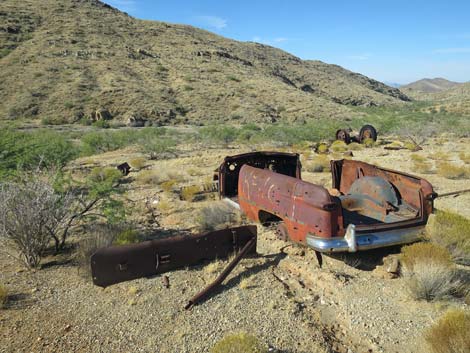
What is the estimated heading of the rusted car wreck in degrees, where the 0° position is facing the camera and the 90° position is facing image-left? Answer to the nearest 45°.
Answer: approximately 135°

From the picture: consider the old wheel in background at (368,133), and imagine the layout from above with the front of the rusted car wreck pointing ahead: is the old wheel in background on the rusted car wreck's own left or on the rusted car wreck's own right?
on the rusted car wreck's own right

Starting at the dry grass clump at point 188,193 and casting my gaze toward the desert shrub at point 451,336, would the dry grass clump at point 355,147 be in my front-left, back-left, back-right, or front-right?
back-left

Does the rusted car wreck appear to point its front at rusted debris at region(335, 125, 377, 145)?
no

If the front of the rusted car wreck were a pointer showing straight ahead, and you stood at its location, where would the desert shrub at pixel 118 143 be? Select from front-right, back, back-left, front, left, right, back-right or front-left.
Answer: front

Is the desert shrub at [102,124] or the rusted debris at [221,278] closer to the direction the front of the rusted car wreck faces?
the desert shrub

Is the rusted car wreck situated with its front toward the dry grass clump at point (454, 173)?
no

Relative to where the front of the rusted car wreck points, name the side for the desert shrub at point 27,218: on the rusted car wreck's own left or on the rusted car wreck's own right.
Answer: on the rusted car wreck's own left

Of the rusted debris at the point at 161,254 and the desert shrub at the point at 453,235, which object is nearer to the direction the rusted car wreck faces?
the rusted debris

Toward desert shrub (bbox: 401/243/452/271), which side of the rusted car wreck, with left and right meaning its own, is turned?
back

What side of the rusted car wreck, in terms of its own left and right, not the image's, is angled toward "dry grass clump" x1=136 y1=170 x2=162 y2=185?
front

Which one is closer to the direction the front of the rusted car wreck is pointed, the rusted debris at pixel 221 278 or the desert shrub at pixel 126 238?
the desert shrub

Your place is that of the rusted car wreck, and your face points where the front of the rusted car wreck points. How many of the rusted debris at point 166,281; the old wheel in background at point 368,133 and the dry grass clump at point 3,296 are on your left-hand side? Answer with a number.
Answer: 2

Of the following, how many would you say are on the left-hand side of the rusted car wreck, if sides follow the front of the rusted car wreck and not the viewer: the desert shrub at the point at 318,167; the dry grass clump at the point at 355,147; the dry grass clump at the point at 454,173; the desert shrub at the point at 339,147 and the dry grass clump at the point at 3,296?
1

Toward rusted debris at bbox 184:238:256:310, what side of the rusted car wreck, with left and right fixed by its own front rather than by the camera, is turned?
left

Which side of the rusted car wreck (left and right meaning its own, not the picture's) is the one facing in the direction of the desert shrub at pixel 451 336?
back

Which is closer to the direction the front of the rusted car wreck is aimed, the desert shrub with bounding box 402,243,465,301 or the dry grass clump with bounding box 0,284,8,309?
the dry grass clump

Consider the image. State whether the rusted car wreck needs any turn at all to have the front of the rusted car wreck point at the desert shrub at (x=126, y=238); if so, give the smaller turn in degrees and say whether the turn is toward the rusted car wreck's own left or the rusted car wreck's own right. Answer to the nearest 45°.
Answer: approximately 45° to the rusted car wreck's own left

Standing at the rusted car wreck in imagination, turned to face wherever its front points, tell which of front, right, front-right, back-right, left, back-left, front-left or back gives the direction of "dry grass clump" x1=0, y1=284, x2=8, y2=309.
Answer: left

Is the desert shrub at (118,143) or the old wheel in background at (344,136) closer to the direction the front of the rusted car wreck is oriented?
the desert shrub

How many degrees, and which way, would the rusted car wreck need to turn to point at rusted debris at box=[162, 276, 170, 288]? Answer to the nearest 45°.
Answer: approximately 90° to its left
